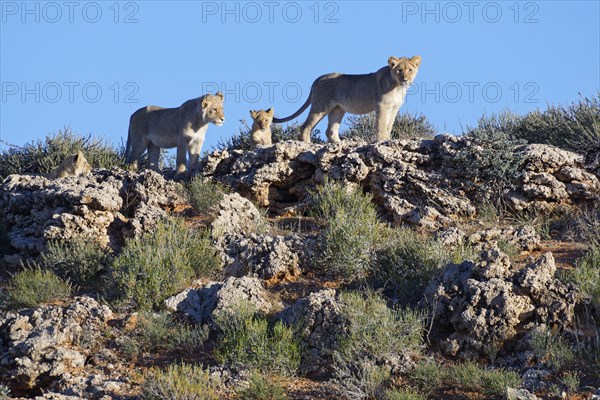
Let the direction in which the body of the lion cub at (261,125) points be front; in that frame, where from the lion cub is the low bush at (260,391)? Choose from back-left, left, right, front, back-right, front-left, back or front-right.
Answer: front

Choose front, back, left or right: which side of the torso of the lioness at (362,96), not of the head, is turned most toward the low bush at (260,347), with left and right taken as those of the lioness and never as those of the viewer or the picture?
right

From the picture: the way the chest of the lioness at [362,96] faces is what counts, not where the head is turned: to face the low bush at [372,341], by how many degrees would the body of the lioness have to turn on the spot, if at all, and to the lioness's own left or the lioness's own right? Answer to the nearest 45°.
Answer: approximately 90° to the lioness's own right

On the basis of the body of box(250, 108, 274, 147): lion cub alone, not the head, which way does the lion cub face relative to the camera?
toward the camera

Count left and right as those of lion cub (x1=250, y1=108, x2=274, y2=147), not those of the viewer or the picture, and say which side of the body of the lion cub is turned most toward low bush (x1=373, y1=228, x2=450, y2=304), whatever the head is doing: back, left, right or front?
front

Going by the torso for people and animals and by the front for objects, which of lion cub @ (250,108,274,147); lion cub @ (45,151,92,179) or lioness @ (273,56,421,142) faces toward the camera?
lion cub @ (250,108,274,147)

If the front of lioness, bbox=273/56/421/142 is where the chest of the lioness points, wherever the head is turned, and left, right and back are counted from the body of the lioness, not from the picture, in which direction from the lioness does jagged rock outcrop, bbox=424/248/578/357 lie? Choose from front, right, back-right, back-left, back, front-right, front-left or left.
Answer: right

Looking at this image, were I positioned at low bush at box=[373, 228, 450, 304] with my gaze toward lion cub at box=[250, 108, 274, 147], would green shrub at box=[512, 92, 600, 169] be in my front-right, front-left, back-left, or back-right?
front-right

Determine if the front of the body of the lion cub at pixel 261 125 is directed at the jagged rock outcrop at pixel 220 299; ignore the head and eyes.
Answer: yes

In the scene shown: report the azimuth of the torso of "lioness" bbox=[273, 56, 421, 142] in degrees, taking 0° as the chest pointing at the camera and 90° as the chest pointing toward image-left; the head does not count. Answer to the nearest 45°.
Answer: approximately 270°
